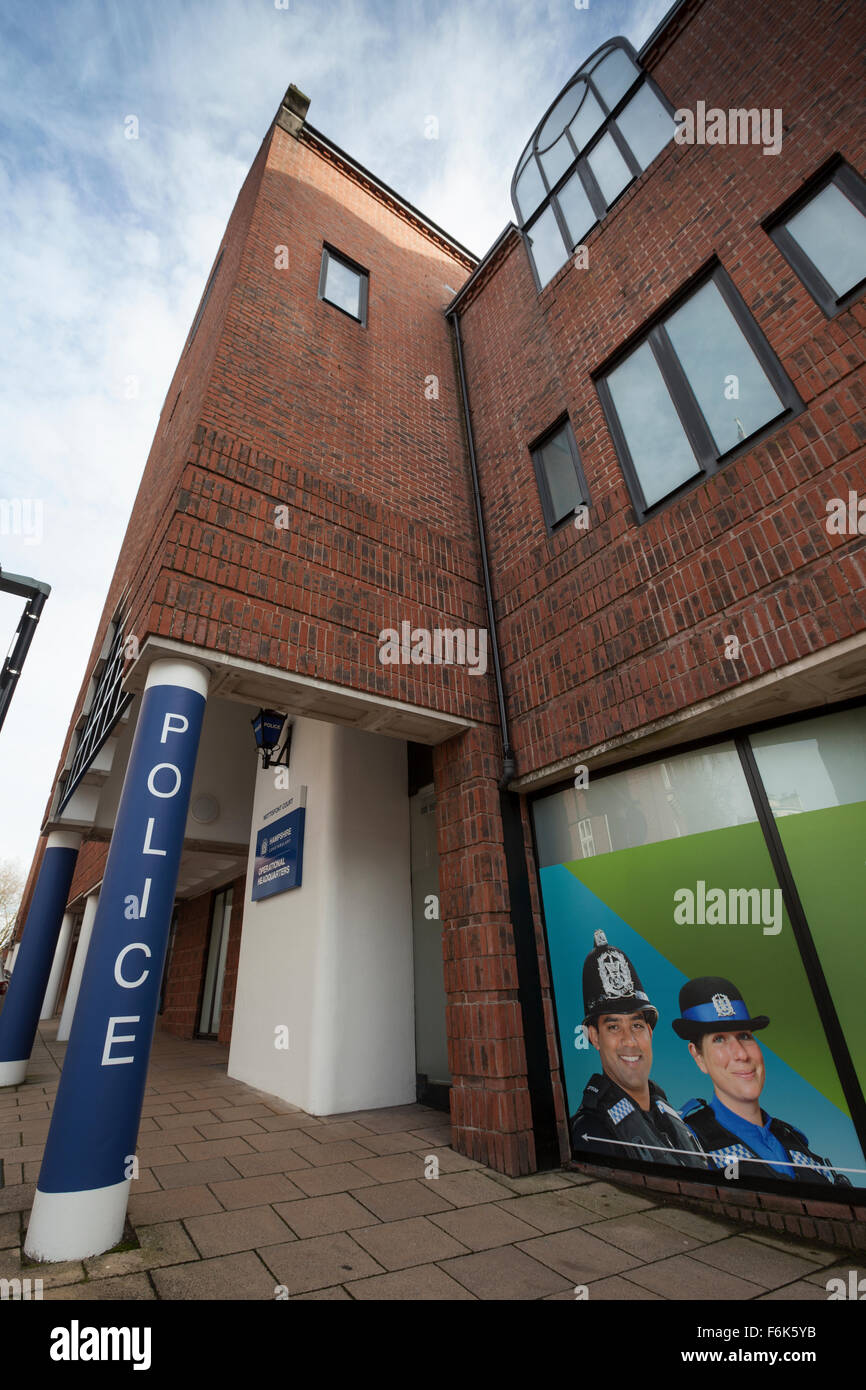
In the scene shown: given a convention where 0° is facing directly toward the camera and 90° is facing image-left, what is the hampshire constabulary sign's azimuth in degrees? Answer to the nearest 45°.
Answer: approximately 45°

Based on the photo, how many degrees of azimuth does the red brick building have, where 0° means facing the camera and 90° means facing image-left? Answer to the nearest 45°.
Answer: approximately 45°

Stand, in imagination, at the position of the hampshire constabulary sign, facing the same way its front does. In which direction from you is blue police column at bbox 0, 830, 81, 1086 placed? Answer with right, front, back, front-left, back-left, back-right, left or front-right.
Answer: right

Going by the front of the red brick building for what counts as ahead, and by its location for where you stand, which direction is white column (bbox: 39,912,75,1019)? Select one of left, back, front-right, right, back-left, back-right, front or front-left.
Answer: right

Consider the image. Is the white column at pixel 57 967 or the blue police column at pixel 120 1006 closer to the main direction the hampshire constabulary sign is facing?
the blue police column

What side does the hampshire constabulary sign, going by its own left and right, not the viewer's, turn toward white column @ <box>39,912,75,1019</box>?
right
